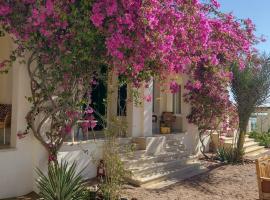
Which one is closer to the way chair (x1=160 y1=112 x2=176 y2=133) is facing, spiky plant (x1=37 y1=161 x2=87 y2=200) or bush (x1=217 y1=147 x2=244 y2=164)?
the spiky plant

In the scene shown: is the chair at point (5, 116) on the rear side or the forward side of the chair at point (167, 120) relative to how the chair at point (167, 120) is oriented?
on the forward side

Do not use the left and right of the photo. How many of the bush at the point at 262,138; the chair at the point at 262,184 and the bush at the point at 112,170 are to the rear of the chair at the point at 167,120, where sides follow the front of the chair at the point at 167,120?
1

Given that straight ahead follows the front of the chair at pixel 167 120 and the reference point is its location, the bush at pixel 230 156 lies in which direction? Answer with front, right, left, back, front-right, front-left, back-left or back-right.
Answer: left

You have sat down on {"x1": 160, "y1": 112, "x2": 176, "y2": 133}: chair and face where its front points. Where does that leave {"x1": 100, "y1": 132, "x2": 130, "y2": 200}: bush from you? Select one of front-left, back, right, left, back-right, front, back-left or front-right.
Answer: front-left

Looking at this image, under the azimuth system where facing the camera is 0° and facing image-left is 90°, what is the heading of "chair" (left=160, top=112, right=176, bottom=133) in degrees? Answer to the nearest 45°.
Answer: approximately 45°

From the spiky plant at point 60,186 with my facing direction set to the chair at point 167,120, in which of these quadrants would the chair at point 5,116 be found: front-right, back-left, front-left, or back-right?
front-left

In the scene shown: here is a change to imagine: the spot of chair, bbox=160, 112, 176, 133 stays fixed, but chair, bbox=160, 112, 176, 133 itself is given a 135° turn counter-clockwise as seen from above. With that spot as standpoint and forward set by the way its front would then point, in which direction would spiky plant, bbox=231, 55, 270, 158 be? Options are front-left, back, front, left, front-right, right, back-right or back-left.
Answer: front-right
